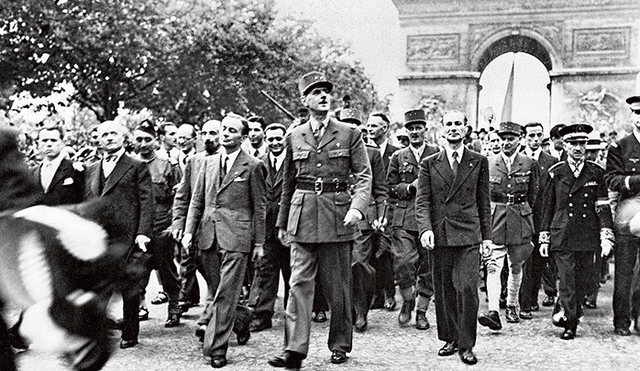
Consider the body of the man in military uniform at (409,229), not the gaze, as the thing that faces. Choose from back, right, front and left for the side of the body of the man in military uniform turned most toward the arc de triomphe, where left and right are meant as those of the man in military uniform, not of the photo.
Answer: back

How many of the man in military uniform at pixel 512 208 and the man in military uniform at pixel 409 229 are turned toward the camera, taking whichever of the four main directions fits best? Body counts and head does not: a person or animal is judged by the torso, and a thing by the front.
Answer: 2

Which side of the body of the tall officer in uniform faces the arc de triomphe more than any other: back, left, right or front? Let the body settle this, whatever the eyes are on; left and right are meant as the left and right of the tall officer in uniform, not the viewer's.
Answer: back

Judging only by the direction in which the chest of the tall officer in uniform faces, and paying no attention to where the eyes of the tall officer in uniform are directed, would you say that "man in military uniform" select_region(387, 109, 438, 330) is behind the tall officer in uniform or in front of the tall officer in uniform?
behind

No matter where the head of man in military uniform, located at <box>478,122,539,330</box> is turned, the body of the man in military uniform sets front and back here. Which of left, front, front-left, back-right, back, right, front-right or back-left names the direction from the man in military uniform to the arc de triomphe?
back

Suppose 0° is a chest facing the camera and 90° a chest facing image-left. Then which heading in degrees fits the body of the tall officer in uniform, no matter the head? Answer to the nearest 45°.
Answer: approximately 0°

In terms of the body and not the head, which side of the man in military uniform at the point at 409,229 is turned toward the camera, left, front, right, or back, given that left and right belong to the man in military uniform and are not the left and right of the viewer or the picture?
front

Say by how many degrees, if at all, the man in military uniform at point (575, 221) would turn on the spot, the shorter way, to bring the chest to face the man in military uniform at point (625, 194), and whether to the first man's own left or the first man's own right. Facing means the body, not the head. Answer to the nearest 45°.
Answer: approximately 90° to the first man's own left

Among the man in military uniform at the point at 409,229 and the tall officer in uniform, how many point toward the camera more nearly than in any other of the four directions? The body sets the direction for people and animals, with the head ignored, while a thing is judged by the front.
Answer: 2

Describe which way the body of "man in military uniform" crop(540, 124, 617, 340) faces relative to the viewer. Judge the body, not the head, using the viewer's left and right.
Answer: facing the viewer
